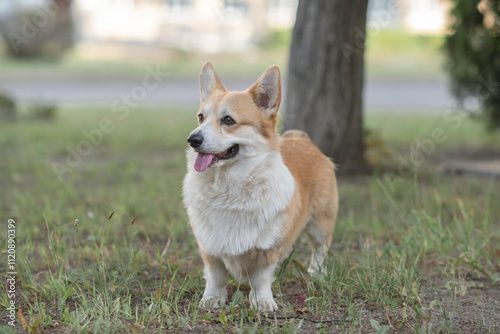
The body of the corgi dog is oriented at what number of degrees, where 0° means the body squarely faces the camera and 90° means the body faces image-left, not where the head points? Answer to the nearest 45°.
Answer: approximately 45°

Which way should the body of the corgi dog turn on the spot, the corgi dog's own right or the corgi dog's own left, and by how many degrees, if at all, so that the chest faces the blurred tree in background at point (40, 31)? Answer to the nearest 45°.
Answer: approximately 135° to the corgi dog's own right

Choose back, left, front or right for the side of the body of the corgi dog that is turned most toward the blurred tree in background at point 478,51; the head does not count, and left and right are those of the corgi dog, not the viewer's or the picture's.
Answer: back
